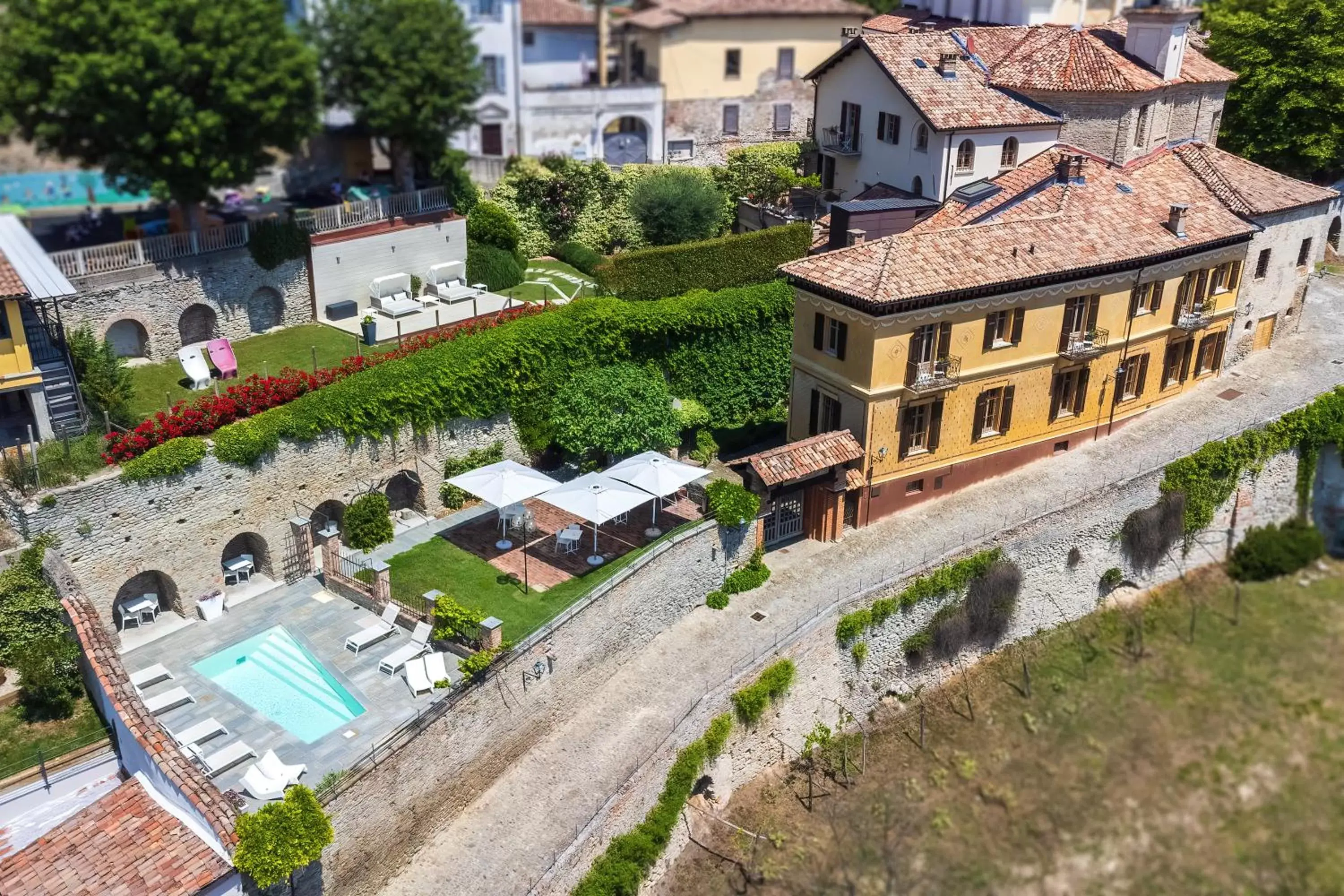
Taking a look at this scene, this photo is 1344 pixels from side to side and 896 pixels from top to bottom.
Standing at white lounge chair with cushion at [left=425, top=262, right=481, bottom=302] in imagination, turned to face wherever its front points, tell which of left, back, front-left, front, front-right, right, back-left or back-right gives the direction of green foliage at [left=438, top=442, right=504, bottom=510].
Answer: front-right

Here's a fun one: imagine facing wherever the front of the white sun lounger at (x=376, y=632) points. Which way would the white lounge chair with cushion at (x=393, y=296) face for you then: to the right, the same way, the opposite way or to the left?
to the left

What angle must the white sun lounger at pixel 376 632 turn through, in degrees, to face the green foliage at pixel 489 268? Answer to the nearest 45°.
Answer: approximately 135° to its right

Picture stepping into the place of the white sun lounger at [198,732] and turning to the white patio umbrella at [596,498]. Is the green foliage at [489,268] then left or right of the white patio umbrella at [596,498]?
left

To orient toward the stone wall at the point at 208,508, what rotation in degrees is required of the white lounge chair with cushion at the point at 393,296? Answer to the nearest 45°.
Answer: approximately 90° to its right

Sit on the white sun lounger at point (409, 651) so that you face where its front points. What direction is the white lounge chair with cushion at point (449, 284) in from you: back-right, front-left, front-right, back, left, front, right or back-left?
back-right

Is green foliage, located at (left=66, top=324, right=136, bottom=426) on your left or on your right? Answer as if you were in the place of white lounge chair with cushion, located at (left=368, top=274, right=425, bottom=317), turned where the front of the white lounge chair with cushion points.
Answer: on your right

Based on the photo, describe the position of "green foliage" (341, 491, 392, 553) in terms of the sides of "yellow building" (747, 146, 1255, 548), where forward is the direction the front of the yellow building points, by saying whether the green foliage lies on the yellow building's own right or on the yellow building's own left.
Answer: on the yellow building's own right

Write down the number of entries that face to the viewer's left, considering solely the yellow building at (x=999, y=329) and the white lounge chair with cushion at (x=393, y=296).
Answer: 0
